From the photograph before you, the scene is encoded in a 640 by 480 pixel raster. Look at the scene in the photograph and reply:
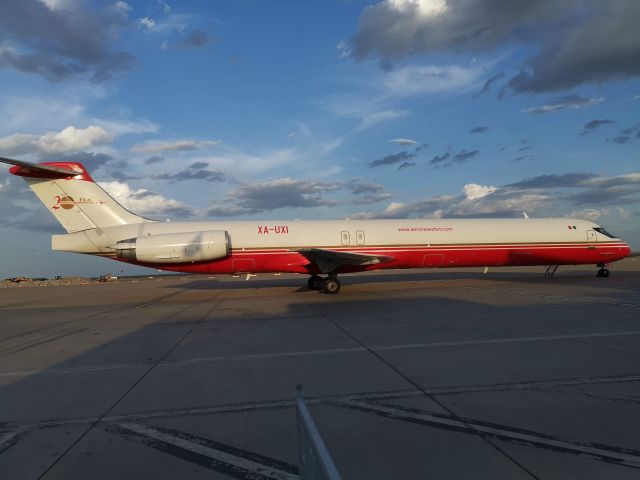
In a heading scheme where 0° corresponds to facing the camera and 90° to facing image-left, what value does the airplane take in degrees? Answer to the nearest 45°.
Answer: approximately 270°
